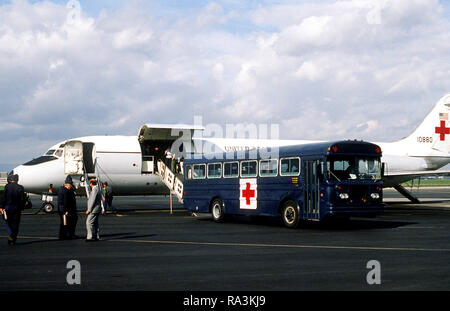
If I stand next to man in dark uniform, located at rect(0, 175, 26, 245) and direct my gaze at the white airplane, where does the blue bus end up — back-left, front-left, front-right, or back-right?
front-right

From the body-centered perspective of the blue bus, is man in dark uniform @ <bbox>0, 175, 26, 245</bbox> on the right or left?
on its right

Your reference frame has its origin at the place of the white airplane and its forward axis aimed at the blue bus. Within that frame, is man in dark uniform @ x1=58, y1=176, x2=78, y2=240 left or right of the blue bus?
right

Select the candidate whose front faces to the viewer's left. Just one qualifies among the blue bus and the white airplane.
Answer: the white airplane

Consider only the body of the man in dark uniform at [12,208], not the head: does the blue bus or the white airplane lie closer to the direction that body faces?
the white airplane

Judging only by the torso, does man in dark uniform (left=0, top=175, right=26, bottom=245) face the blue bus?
no

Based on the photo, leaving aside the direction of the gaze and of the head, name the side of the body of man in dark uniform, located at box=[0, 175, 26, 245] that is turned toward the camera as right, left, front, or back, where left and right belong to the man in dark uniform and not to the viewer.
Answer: back

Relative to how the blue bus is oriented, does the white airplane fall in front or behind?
behind

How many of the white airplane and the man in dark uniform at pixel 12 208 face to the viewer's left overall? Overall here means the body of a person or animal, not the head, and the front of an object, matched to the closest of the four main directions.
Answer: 1

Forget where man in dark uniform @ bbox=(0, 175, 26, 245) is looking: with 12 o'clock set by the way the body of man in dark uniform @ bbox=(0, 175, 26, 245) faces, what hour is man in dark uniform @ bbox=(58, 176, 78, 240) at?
man in dark uniform @ bbox=(58, 176, 78, 240) is roughly at 2 o'clock from man in dark uniform @ bbox=(0, 175, 26, 245).

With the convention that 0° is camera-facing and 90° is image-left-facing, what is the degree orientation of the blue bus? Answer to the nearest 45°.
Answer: approximately 315°

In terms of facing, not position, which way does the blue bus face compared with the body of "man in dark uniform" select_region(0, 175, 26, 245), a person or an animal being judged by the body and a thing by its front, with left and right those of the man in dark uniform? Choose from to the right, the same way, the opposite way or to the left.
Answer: the opposite way

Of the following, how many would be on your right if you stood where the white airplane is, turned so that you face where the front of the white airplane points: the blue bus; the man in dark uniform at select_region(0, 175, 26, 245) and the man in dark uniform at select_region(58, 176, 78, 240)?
0

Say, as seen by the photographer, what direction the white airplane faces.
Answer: facing to the left of the viewer

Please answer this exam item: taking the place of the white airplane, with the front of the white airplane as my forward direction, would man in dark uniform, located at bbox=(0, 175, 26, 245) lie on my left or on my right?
on my left
